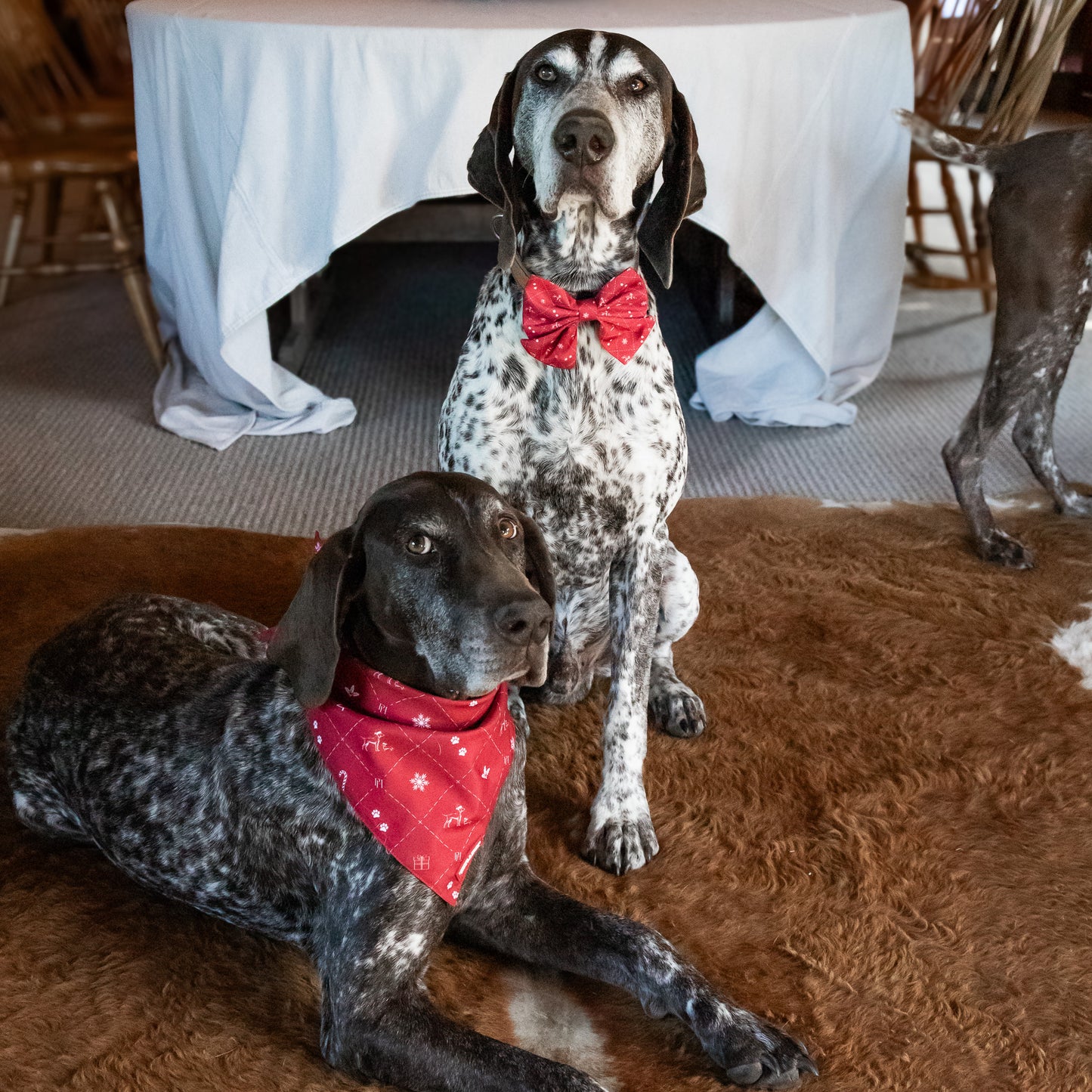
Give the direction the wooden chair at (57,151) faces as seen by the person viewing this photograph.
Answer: facing the viewer and to the right of the viewer

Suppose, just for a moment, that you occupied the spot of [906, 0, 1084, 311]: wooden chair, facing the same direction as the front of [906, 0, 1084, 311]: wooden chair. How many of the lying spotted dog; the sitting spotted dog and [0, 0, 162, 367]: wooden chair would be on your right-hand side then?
0

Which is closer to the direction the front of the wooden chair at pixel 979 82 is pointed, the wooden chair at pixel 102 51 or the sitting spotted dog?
the wooden chair

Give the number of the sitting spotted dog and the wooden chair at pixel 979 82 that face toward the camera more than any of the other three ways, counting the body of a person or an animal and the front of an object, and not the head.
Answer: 1

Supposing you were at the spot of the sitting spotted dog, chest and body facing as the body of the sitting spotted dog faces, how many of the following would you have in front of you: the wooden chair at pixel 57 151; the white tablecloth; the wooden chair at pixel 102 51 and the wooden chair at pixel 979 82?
0

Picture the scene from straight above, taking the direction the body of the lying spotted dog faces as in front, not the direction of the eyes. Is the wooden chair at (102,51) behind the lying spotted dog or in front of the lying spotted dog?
behind

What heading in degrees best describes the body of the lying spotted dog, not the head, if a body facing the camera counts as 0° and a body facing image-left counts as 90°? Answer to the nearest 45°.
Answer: approximately 315°

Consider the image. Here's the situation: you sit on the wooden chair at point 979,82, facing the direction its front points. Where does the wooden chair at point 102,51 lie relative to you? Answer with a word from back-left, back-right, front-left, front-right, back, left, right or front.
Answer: front-left

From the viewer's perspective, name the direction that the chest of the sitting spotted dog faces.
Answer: toward the camera

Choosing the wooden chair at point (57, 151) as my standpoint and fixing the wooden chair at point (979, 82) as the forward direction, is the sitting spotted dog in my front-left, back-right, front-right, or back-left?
front-right

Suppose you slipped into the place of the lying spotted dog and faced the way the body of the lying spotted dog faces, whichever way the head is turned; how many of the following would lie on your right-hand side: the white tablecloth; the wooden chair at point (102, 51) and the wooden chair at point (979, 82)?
0

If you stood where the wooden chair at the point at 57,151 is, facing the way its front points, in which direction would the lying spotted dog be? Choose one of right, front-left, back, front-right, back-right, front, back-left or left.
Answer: front-right

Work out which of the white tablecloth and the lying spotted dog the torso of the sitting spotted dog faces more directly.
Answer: the lying spotted dog

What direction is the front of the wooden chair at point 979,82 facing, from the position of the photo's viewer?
facing away from the viewer and to the left of the viewer

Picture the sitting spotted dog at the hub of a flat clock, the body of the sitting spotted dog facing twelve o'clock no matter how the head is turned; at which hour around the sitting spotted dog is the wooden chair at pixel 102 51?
The wooden chair is roughly at 5 o'clock from the sitting spotted dog.

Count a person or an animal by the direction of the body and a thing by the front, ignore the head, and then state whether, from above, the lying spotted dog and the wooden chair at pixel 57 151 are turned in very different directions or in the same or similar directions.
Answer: same or similar directions

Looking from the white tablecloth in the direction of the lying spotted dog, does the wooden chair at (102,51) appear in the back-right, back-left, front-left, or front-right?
back-right

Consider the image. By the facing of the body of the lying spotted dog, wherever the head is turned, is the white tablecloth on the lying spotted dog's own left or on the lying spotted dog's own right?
on the lying spotted dog's own left

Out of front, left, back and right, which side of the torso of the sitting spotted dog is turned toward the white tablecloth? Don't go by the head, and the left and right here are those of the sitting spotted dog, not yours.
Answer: back

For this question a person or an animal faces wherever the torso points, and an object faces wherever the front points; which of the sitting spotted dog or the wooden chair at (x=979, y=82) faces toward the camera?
the sitting spotted dog

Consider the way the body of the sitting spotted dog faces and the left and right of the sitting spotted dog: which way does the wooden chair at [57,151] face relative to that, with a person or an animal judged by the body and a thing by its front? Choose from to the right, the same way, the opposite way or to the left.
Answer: to the left
